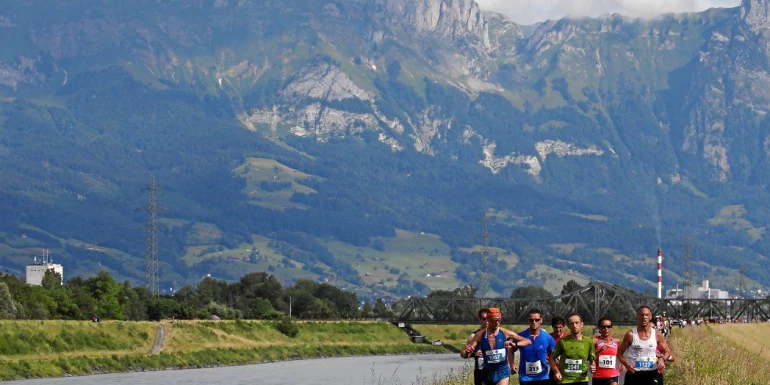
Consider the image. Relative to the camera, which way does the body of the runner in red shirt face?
toward the camera

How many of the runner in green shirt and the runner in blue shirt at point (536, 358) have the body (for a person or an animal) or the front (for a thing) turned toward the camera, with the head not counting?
2

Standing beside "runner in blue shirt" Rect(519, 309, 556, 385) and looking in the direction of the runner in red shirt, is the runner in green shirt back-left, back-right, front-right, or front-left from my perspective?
front-right

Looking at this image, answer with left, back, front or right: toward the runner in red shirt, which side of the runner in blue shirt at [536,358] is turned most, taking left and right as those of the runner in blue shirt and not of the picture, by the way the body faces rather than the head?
left

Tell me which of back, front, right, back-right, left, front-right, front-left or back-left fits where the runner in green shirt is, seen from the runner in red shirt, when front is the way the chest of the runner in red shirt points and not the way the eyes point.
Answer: front-right

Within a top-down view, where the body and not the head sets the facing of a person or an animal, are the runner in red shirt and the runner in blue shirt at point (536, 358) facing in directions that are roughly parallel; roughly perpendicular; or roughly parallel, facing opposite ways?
roughly parallel

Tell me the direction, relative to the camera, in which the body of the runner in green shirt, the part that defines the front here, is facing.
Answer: toward the camera

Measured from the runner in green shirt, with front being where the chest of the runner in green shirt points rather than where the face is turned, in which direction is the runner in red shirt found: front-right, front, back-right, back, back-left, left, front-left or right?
back-left

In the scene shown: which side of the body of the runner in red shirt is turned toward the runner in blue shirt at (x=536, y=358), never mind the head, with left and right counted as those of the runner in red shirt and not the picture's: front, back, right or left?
right

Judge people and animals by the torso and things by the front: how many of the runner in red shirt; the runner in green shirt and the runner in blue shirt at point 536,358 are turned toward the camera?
3

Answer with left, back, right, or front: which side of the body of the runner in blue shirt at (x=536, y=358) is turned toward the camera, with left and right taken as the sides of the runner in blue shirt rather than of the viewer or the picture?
front
